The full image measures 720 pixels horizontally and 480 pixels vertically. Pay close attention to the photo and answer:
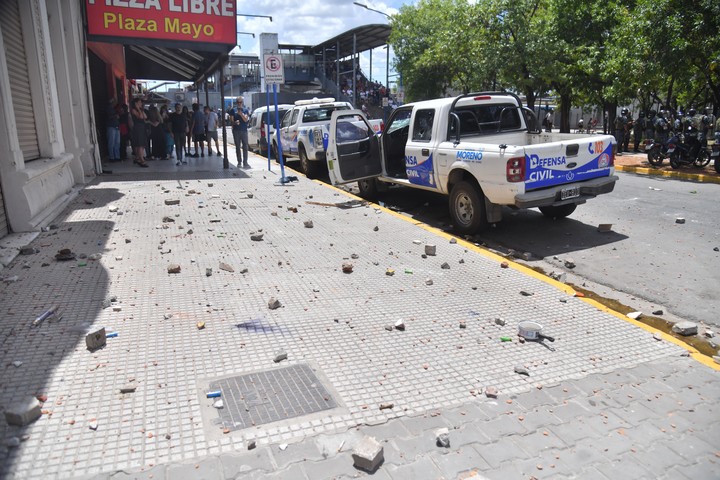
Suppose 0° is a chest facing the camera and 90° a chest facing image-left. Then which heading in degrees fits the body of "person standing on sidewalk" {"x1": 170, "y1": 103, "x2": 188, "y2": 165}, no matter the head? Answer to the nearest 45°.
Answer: approximately 0°

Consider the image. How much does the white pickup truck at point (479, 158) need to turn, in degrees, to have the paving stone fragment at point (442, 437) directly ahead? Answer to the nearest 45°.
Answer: approximately 135° to its left

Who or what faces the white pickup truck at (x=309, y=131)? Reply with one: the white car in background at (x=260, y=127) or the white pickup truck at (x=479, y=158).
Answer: the white pickup truck at (x=479, y=158)

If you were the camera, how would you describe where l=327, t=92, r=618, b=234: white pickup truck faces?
facing away from the viewer and to the left of the viewer
